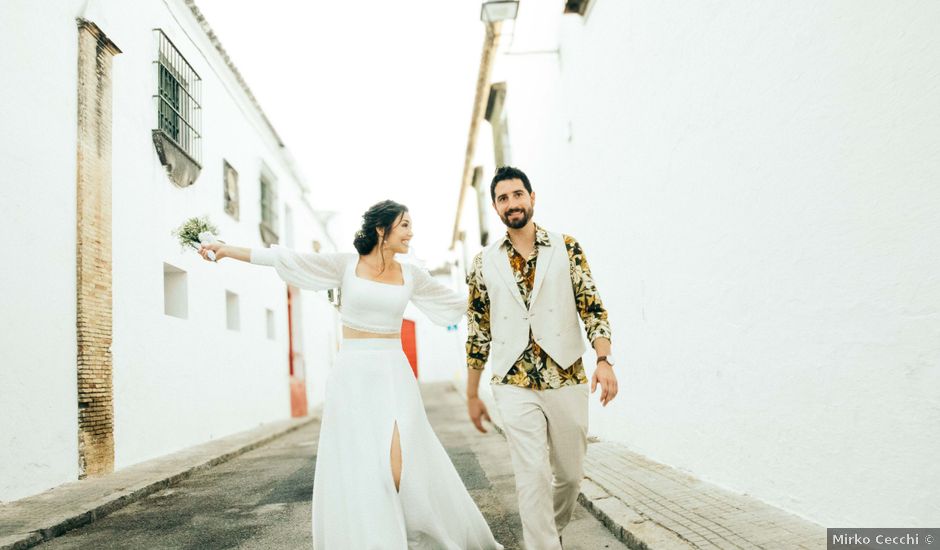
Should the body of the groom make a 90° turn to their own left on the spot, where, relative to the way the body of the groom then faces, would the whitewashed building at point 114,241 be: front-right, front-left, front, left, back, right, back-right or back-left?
back-left

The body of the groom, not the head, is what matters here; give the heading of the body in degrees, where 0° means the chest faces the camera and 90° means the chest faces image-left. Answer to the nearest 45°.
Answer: approximately 0°

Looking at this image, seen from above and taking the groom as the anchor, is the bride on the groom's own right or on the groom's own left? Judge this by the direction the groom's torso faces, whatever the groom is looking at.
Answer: on the groom's own right
